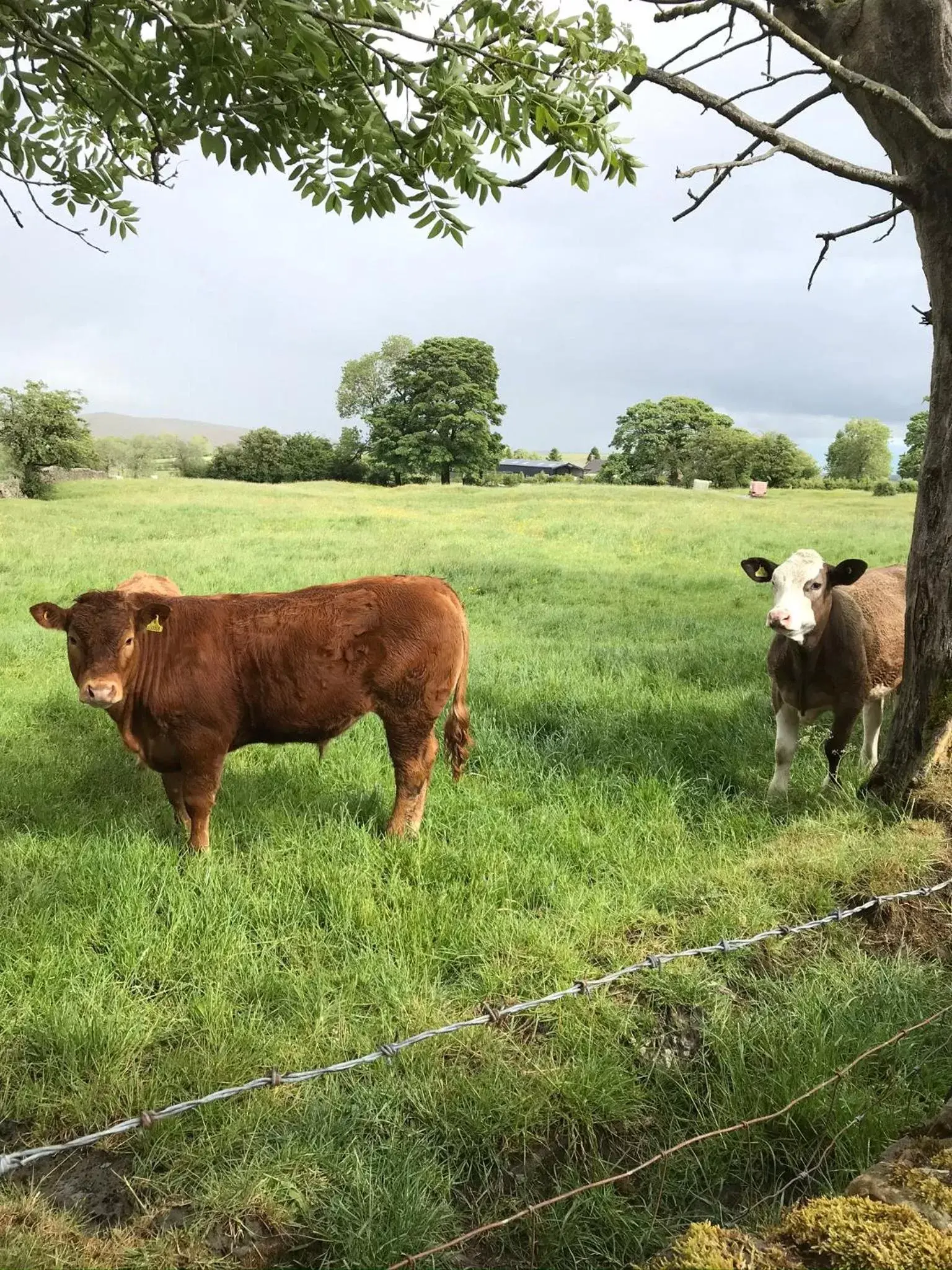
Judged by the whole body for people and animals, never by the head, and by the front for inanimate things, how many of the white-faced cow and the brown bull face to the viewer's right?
0

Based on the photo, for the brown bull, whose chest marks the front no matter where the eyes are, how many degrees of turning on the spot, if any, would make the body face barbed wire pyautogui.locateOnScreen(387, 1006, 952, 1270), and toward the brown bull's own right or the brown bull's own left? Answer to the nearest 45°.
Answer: approximately 90° to the brown bull's own left

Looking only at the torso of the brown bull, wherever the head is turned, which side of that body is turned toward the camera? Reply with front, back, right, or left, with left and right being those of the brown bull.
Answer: left

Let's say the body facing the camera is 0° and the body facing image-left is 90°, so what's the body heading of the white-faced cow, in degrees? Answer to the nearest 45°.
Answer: approximately 45°

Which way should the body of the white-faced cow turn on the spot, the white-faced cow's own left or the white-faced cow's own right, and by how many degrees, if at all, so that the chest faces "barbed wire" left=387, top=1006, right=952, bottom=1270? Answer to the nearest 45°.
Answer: approximately 45° to the white-faced cow's own left

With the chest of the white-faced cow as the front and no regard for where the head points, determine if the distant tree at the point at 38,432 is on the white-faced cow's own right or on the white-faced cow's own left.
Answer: on the white-faced cow's own right

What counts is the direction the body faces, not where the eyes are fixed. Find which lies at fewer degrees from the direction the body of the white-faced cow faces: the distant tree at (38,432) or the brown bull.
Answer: the brown bull

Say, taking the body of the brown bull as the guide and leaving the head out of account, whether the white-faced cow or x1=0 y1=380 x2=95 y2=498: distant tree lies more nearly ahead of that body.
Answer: the distant tree

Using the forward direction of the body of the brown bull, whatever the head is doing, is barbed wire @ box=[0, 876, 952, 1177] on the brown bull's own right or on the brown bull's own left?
on the brown bull's own left
